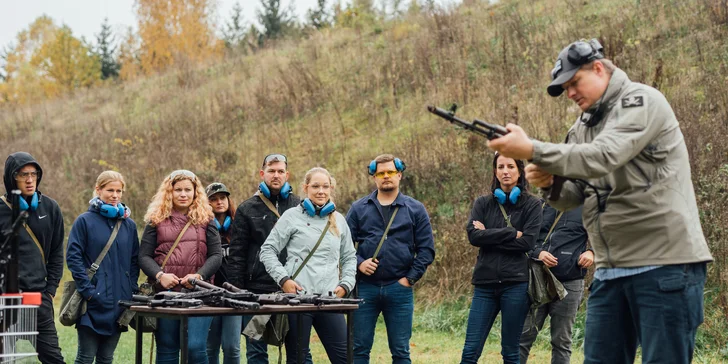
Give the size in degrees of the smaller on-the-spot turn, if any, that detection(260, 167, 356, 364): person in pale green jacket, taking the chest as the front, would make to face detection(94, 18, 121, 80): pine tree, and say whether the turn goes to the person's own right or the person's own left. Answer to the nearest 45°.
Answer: approximately 180°

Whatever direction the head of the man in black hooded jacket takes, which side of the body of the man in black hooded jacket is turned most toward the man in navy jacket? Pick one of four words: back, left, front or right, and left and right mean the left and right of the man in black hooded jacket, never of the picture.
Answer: left

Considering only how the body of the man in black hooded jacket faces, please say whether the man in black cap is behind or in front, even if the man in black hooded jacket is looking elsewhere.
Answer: in front

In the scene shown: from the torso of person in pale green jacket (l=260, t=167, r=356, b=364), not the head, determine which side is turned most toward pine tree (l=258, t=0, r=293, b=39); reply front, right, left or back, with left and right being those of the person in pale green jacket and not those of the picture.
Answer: back

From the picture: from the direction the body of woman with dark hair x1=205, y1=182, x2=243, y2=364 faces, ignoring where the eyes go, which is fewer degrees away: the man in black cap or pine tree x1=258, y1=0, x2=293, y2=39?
the man in black cap

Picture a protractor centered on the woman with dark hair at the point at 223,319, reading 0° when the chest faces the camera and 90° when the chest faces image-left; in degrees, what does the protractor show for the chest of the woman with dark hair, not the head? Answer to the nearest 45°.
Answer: approximately 0°

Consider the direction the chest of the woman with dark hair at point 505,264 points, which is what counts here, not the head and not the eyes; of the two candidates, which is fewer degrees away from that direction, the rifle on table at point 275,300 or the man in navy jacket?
the rifle on table

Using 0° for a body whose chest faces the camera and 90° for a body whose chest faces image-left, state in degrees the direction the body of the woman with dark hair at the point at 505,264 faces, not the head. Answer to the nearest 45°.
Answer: approximately 0°

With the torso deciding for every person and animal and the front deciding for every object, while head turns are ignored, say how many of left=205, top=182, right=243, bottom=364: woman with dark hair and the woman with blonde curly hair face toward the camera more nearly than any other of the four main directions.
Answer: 2
